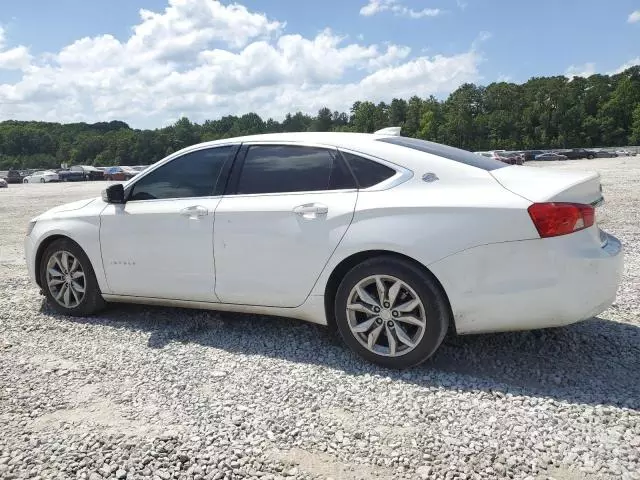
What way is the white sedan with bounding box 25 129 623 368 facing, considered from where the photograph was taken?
facing away from the viewer and to the left of the viewer
